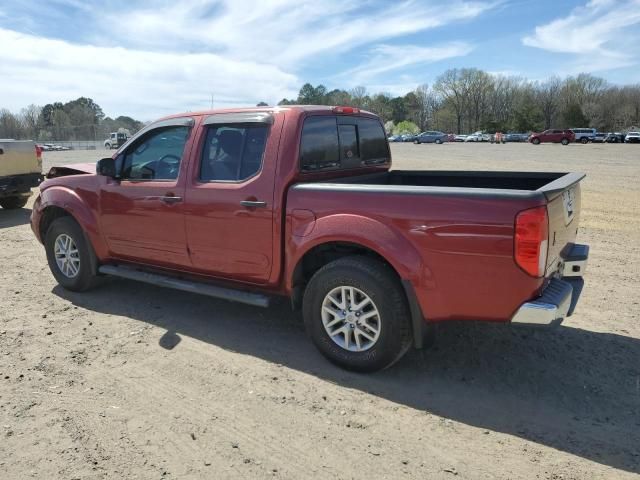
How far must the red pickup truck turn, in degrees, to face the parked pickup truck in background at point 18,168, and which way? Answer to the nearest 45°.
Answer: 0° — it already faces it

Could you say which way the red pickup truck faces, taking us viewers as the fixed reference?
facing away from the viewer and to the left of the viewer
